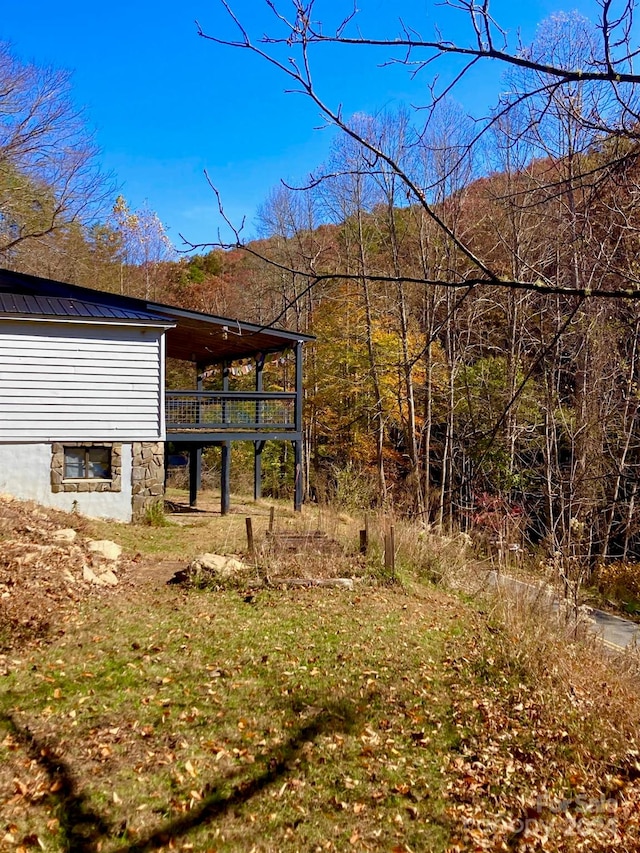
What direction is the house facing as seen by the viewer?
to the viewer's right
